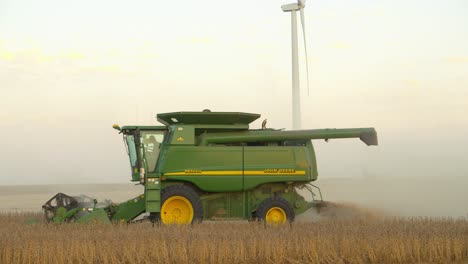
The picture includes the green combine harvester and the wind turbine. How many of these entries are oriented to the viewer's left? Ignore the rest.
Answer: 1

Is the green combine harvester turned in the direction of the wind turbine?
no

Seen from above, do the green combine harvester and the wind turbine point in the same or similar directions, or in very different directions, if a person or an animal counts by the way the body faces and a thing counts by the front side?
very different directions

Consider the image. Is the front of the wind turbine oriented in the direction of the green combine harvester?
no

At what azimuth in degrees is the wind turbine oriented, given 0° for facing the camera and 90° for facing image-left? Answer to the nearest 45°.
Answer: approximately 270°

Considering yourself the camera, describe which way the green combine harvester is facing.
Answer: facing to the left of the viewer

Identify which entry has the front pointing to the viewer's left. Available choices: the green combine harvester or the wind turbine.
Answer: the green combine harvester
